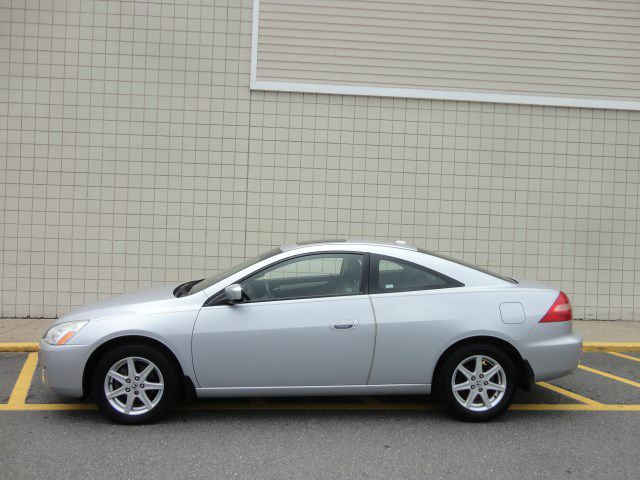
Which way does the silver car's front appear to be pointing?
to the viewer's left
